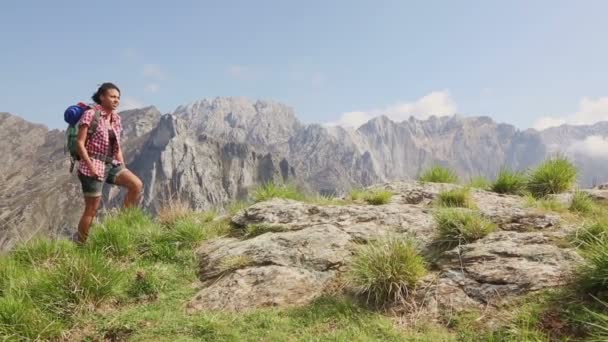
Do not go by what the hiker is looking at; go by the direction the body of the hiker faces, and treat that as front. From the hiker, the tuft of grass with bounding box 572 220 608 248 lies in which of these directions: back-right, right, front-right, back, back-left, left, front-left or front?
front

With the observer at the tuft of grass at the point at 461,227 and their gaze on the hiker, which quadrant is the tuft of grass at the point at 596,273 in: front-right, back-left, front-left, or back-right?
back-left

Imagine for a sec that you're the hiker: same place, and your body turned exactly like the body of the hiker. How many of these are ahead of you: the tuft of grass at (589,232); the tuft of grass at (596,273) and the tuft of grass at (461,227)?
3

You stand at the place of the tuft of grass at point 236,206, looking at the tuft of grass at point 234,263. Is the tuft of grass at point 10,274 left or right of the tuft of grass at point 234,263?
right

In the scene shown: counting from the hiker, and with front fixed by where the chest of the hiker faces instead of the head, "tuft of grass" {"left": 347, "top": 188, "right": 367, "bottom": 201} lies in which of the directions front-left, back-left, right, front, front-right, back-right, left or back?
front-left

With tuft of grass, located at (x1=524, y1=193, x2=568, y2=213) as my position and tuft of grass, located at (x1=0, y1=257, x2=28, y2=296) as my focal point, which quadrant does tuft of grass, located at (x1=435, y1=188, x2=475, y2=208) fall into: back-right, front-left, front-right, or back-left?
front-right

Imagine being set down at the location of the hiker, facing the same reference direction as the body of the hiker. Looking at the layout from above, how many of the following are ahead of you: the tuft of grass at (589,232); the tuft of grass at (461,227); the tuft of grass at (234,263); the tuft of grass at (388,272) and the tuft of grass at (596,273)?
5

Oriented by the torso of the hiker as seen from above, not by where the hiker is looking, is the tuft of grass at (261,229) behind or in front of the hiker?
in front

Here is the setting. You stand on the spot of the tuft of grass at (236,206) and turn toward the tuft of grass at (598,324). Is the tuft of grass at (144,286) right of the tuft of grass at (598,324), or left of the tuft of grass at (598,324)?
right

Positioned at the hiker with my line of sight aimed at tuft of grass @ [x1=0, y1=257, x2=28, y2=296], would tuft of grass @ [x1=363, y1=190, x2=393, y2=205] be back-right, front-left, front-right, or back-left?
back-left

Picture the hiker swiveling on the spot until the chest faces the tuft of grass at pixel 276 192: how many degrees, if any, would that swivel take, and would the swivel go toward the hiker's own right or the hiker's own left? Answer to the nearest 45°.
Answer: approximately 45° to the hiker's own left

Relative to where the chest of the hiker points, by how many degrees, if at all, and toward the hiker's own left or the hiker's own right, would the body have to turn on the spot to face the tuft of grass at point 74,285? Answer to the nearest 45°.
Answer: approximately 45° to the hiker's own right

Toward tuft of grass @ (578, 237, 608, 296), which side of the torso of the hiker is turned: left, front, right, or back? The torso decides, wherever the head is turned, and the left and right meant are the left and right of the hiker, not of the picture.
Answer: front

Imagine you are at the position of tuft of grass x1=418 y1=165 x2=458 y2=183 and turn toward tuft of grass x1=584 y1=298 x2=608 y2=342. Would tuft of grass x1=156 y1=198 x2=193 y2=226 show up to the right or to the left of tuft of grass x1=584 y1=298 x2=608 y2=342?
right

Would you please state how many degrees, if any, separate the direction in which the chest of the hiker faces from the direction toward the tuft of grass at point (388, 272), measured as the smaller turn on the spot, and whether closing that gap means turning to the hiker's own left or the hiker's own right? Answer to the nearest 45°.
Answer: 0° — they already face it
